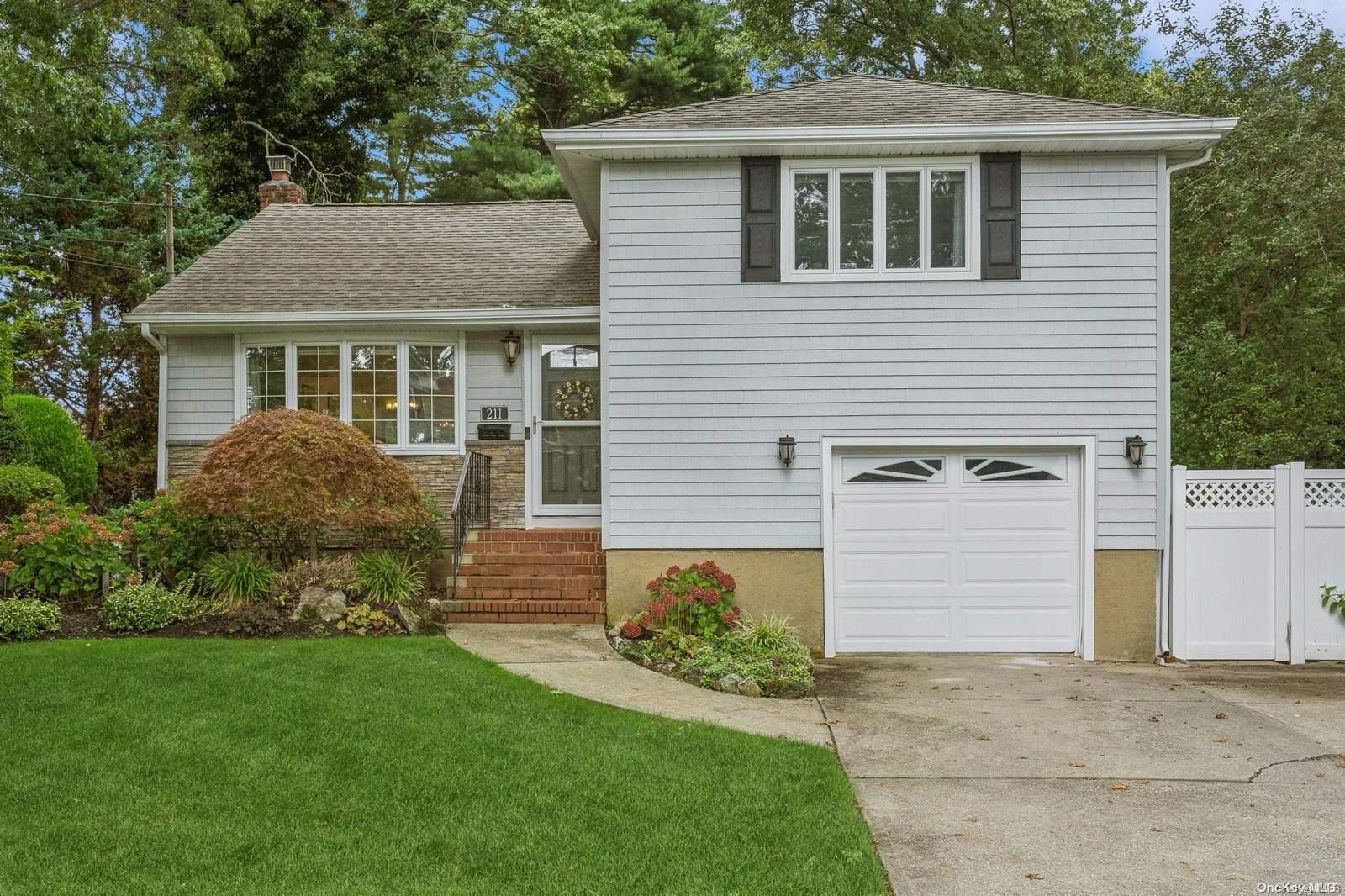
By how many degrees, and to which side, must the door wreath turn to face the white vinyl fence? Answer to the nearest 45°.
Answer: approximately 45° to its left

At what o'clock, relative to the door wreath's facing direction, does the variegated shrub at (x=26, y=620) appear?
The variegated shrub is roughly at 2 o'clock from the door wreath.

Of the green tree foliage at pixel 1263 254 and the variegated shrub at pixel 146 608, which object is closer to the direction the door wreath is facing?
the variegated shrub

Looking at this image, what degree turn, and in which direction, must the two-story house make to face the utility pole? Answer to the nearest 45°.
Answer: approximately 135° to its right

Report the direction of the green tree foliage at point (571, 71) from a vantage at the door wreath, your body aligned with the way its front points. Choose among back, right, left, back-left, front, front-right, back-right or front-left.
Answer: back

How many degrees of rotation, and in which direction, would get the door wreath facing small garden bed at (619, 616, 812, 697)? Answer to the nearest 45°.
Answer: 0° — it already faces it

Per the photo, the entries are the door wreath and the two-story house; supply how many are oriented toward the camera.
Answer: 2

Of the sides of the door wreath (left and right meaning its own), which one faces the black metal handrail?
right

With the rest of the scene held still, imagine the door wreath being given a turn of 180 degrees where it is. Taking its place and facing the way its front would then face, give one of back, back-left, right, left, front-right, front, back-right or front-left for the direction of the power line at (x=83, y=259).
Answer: front-left

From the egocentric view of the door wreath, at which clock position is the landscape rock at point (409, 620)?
The landscape rock is roughly at 1 o'clock from the door wreath.
